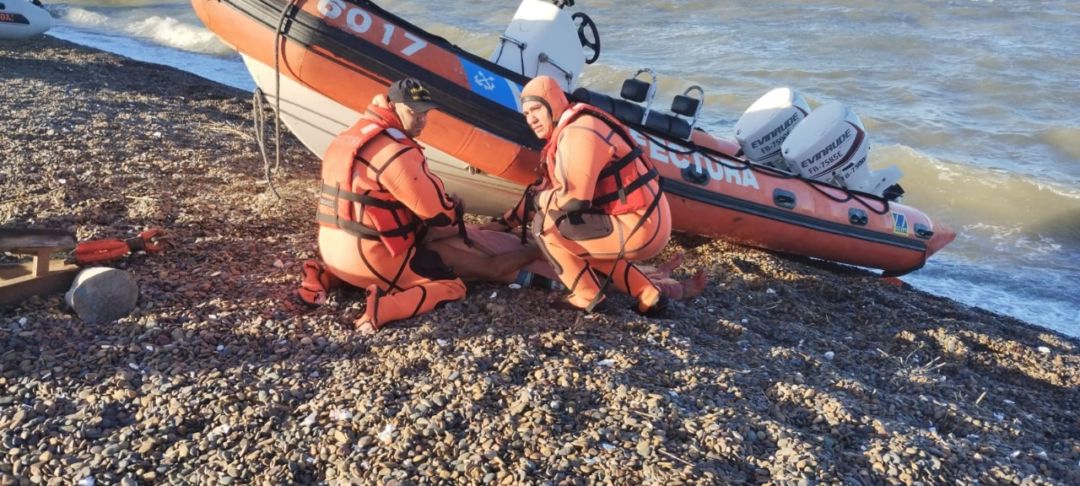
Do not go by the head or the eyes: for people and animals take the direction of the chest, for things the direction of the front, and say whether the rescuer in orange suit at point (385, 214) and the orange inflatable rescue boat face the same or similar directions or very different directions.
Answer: very different directions

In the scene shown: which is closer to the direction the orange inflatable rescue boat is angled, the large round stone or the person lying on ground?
the large round stone

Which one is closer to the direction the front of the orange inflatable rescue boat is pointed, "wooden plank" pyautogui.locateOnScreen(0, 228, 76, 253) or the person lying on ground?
the wooden plank

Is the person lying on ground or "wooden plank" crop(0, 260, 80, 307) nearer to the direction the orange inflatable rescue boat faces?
the wooden plank

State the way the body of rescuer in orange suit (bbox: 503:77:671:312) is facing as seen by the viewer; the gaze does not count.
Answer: to the viewer's left

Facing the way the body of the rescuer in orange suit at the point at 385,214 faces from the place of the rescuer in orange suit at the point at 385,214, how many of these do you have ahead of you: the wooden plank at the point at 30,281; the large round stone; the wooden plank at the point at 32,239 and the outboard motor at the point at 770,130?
1

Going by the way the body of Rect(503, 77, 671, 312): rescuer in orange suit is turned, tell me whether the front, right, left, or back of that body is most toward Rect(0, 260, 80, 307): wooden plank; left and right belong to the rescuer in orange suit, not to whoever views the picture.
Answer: front

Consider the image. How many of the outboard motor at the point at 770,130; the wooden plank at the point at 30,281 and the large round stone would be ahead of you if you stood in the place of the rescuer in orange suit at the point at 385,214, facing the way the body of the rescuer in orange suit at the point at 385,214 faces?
1

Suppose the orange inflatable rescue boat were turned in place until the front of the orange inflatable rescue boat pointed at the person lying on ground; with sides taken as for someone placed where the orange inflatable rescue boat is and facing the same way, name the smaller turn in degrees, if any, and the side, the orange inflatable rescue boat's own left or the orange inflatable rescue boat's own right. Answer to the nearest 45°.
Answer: approximately 45° to the orange inflatable rescue boat's own left

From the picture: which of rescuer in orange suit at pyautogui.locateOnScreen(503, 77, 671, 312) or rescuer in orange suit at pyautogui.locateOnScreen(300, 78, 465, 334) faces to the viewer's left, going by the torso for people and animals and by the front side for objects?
rescuer in orange suit at pyautogui.locateOnScreen(503, 77, 671, 312)

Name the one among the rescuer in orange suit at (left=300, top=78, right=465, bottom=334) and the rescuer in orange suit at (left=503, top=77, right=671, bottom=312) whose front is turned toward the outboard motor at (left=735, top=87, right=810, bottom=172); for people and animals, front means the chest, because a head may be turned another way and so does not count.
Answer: the rescuer in orange suit at (left=300, top=78, right=465, bottom=334)

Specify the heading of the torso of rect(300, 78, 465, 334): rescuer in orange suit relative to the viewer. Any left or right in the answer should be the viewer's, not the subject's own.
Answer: facing away from the viewer and to the right of the viewer

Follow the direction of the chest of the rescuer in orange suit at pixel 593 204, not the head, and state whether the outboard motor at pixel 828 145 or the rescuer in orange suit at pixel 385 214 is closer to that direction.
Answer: the rescuer in orange suit
